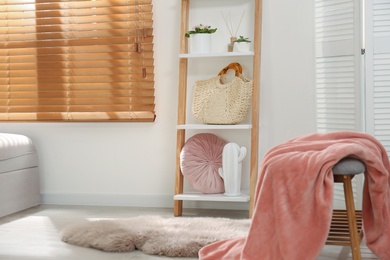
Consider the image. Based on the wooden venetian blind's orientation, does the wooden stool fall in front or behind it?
in front

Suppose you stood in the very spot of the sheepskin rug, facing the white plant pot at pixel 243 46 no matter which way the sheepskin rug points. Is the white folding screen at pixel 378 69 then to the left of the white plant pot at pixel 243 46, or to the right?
right

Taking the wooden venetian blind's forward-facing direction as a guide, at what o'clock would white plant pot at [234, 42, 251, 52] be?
The white plant pot is roughly at 10 o'clock from the wooden venetian blind.

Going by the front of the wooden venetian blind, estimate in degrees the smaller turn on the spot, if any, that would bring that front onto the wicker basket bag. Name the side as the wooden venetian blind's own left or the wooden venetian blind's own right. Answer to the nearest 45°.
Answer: approximately 45° to the wooden venetian blind's own left

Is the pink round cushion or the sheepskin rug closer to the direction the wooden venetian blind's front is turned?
the sheepskin rug

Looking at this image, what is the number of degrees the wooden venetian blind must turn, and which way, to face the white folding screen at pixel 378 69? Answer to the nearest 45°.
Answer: approximately 45° to its left

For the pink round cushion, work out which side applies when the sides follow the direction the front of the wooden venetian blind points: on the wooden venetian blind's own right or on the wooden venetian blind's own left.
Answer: on the wooden venetian blind's own left

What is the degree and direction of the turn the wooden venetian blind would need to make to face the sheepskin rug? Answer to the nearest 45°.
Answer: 0° — it already faces it

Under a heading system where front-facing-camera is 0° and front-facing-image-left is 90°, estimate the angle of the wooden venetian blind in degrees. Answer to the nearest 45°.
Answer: approximately 0°

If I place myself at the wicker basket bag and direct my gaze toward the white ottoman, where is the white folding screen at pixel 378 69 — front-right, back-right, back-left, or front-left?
back-left

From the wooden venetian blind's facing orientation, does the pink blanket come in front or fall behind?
in front
